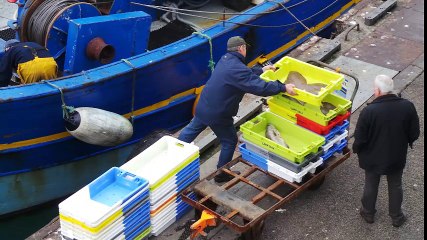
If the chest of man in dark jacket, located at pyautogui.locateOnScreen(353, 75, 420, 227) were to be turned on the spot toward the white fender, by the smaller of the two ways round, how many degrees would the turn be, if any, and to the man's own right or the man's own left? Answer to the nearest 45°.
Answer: approximately 90° to the man's own left

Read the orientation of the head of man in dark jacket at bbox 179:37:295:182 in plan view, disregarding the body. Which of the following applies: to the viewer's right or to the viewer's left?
to the viewer's right

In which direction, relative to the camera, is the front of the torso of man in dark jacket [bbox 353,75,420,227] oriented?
away from the camera

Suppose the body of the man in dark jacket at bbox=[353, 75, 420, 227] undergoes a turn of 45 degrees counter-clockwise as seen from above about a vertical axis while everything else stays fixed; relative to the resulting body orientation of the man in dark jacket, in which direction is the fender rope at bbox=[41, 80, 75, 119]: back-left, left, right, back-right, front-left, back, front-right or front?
front-left

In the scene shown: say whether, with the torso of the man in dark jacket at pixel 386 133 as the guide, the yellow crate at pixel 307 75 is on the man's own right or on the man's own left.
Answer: on the man's own left

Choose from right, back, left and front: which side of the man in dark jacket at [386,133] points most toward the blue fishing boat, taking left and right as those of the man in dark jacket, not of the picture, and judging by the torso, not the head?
left

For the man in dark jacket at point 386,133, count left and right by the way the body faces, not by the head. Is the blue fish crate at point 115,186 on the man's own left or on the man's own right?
on the man's own left

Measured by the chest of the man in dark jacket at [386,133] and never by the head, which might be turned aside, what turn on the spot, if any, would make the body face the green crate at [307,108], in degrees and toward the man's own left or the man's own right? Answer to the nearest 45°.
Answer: approximately 45° to the man's own left

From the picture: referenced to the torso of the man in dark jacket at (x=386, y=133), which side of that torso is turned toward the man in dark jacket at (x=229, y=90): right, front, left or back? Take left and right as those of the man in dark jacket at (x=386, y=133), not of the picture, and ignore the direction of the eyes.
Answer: left

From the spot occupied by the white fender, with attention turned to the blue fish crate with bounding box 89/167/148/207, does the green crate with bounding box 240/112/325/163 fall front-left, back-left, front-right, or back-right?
front-left
